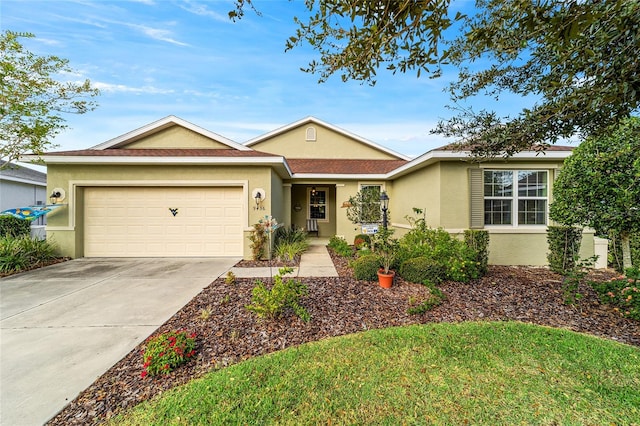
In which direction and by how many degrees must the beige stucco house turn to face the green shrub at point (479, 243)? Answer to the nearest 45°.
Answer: approximately 90° to its left

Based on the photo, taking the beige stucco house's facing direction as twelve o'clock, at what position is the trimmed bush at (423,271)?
The trimmed bush is roughly at 10 o'clock from the beige stucco house.

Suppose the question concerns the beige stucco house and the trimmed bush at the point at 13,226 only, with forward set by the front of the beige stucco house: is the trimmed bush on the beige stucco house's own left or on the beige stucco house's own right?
on the beige stucco house's own right

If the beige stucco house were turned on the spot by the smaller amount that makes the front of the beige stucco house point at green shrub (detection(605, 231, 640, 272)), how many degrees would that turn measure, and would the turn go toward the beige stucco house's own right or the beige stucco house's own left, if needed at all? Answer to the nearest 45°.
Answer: approximately 90° to the beige stucco house's own left

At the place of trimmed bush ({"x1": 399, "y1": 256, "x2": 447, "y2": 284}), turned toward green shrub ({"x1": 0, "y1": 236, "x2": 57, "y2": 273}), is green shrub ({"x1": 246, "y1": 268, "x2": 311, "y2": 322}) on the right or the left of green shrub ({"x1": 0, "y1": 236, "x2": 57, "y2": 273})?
left

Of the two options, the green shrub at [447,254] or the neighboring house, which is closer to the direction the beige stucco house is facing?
the green shrub

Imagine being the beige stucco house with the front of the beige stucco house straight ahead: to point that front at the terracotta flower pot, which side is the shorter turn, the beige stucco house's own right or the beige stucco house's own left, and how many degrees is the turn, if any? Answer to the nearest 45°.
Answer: approximately 45° to the beige stucco house's own left

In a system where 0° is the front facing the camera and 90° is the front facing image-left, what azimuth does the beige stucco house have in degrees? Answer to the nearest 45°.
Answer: approximately 0°

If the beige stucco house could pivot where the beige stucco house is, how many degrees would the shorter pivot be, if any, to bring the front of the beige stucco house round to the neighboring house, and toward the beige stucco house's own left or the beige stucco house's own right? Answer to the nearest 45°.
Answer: approximately 135° to the beige stucco house's own right
